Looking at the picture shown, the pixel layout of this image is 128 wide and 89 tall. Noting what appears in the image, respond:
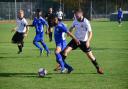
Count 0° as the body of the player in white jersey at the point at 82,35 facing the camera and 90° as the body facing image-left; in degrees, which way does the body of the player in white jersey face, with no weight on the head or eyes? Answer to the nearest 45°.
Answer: approximately 45°

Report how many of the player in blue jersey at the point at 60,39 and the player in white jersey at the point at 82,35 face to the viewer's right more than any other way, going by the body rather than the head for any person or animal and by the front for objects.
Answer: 0

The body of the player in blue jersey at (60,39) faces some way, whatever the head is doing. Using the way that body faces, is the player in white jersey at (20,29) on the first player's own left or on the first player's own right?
on the first player's own right

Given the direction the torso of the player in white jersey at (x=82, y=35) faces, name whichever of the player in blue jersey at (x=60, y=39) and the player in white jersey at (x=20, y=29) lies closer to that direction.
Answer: the player in blue jersey

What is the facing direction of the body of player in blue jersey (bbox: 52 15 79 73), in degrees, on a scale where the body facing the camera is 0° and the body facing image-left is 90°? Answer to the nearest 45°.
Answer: approximately 45°

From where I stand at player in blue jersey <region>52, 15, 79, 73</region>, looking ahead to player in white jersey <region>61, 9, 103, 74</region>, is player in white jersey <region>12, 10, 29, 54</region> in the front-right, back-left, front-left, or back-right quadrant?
back-left
